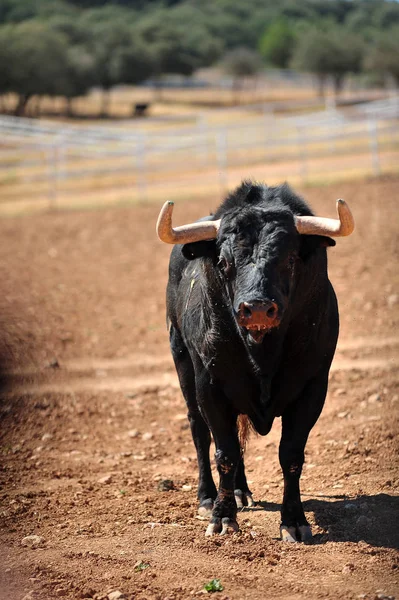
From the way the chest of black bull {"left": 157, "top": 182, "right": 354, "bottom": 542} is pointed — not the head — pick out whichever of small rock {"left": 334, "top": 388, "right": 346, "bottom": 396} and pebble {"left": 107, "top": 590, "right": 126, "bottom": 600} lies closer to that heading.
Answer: the pebble

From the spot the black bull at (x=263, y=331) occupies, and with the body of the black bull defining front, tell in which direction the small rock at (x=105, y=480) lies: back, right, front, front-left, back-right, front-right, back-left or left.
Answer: back-right

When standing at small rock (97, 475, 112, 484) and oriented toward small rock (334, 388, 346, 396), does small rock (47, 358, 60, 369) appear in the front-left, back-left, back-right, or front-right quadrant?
front-left

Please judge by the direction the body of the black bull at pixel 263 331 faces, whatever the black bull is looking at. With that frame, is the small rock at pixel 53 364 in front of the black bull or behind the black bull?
behind

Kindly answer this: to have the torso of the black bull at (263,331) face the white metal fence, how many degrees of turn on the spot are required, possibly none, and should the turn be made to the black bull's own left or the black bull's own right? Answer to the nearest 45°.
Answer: approximately 180°

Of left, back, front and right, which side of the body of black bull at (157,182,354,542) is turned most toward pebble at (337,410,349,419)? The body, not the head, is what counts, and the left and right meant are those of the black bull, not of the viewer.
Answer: back

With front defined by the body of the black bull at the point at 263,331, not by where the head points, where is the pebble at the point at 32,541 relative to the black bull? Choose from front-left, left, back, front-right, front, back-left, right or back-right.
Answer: right

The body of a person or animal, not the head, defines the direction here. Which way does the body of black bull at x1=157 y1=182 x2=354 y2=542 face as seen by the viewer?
toward the camera

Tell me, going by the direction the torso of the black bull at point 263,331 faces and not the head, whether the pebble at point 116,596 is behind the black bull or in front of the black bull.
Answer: in front

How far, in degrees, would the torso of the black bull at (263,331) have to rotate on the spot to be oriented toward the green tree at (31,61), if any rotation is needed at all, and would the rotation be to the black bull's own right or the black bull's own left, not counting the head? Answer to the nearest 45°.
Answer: approximately 180°

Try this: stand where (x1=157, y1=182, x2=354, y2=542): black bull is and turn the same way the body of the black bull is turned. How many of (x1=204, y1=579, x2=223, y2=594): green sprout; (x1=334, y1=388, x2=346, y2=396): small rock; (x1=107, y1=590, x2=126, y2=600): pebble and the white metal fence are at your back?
2

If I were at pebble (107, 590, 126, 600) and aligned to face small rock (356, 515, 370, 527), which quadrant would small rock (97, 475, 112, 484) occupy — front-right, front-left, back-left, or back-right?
front-left
